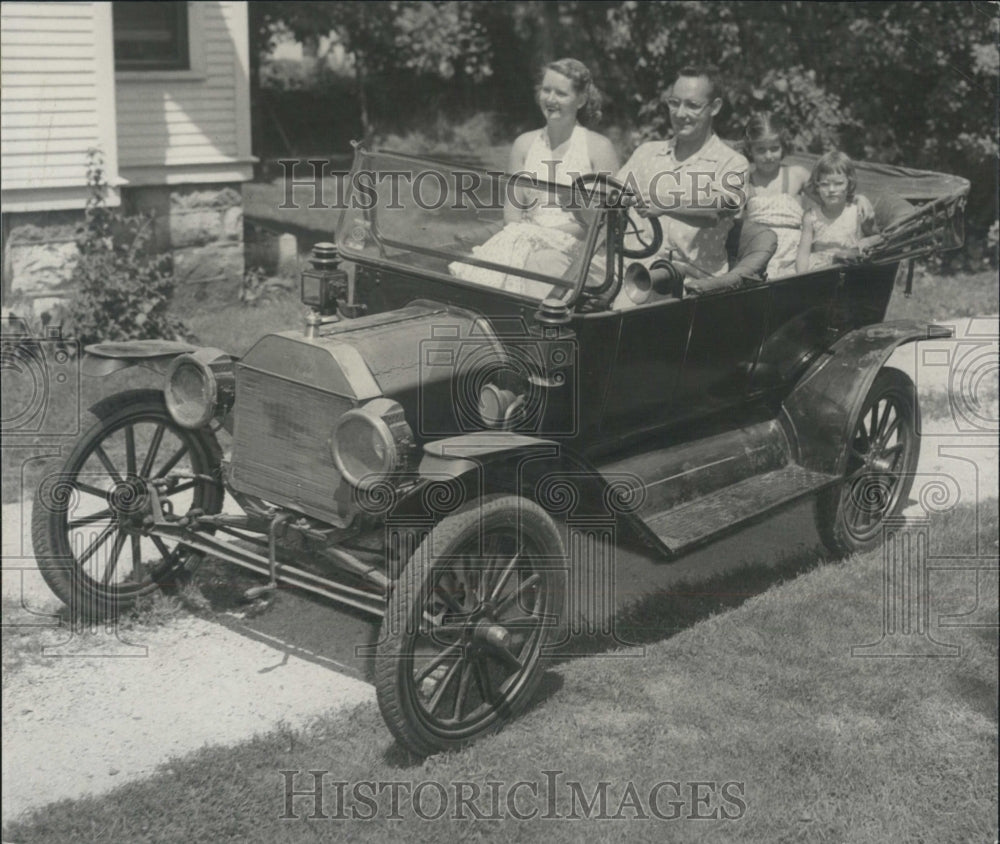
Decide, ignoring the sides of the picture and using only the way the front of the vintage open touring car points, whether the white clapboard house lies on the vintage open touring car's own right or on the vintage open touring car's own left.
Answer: on the vintage open touring car's own right

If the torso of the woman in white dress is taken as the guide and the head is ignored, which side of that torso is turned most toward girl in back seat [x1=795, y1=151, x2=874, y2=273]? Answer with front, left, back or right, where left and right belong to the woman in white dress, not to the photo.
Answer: back

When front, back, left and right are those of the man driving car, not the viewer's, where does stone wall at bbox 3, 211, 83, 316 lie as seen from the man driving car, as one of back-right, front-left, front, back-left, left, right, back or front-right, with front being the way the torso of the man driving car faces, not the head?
right

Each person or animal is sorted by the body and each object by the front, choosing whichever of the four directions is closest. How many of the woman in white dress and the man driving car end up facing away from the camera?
0

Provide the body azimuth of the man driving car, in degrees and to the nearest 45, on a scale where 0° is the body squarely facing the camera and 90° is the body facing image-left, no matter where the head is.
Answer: approximately 45°

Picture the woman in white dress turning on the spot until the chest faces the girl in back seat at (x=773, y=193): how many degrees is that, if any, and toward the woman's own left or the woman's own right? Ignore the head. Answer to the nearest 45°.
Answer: approximately 180°

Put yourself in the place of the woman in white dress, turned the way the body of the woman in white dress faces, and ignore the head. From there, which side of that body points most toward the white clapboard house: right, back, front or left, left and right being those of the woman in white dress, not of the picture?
right

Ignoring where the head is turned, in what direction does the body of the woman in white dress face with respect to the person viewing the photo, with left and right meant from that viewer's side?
facing the viewer and to the left of the viewer

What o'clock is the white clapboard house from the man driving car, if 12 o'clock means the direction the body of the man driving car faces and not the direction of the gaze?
The white clapboard house is roughly at 3 o'clock from the man driving car.

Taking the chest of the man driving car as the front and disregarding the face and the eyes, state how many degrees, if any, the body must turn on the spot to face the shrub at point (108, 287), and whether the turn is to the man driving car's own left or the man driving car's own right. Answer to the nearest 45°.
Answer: approximately 90° to the man driving car's own right

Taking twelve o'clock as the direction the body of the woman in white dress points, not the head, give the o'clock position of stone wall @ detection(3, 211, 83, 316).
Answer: The stone wall is roughly at 3 o'clock from the woman in white dress.
